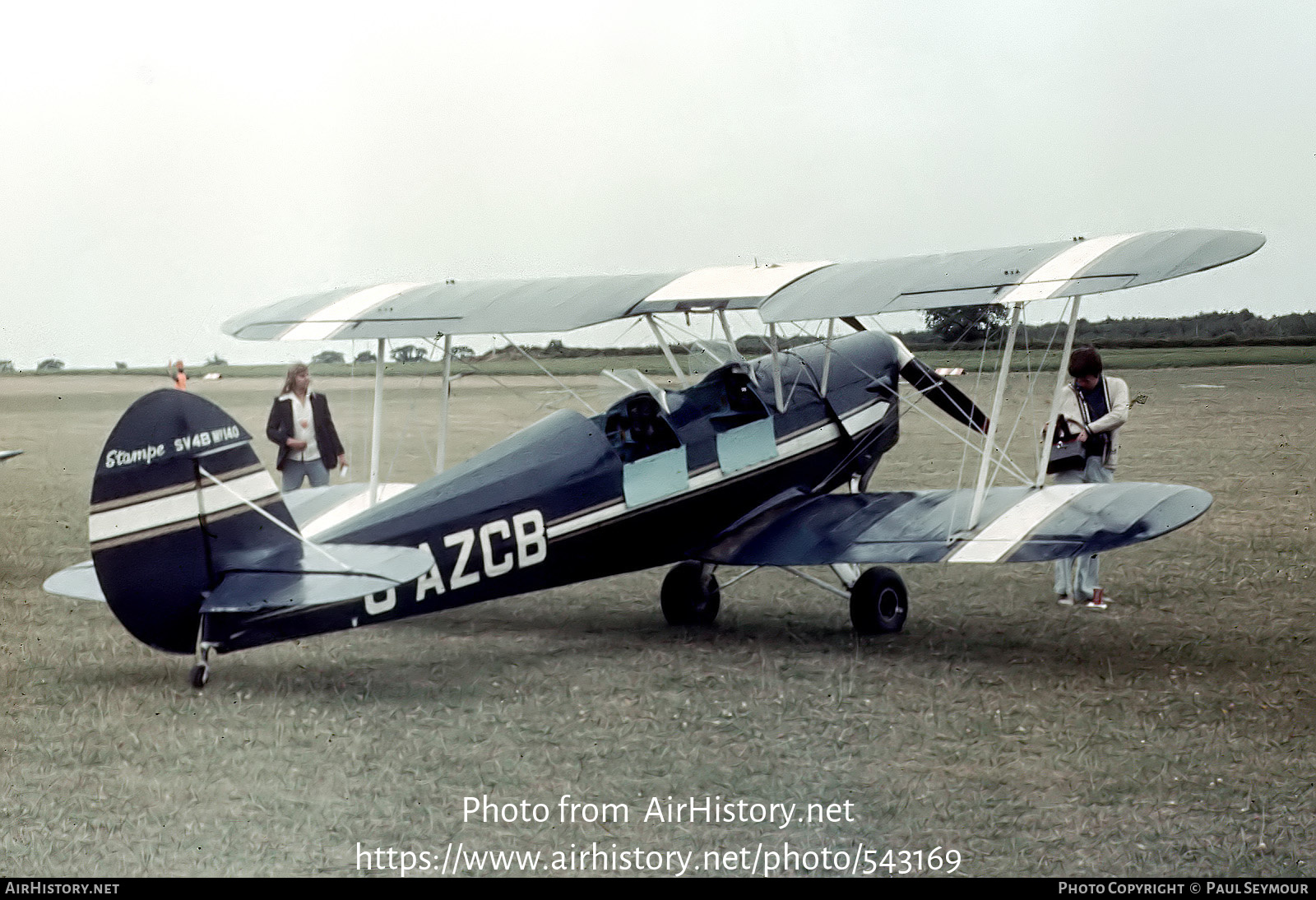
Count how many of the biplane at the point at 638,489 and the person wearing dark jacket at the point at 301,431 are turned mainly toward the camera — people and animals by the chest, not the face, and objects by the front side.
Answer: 1

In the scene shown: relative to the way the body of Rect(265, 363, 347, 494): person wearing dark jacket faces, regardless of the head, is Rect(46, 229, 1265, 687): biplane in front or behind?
in front

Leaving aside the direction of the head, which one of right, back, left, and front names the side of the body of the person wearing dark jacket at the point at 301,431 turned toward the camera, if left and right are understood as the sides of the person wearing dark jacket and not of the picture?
front

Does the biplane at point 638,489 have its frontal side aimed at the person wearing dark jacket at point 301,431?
no

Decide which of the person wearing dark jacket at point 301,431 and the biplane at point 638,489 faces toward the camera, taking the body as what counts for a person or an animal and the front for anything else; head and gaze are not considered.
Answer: the person wearing dark jacket

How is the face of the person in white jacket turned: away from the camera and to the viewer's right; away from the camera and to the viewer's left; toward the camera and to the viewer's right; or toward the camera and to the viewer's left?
toward the camera and to the viewer's left

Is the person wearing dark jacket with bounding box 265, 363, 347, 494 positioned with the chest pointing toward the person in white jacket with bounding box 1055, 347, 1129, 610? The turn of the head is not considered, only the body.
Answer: no

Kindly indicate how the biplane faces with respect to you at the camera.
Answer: facing away from the viewer and to the right of the viewer
